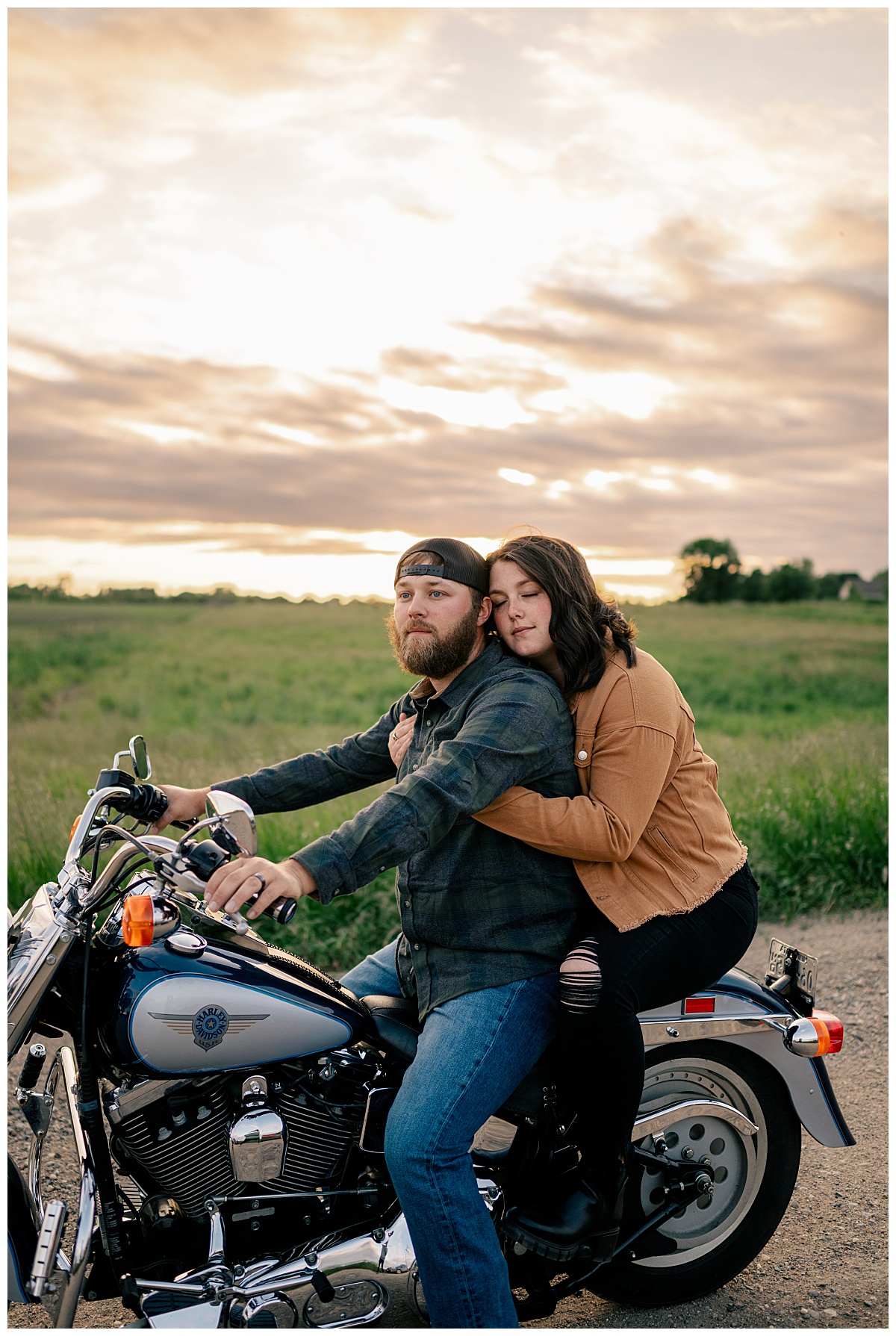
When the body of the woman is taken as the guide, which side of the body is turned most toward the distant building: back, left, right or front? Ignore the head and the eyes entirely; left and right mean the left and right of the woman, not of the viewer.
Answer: right

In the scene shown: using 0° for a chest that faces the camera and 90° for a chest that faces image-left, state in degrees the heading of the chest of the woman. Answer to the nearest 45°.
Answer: approximately 90°

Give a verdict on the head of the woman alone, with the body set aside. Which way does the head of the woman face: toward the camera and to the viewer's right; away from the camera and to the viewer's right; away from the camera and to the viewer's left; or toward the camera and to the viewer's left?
toward the camera and to the viewer's left

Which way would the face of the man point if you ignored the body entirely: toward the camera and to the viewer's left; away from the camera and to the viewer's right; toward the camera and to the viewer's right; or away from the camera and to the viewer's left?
toward the camera and to the viewer's left
